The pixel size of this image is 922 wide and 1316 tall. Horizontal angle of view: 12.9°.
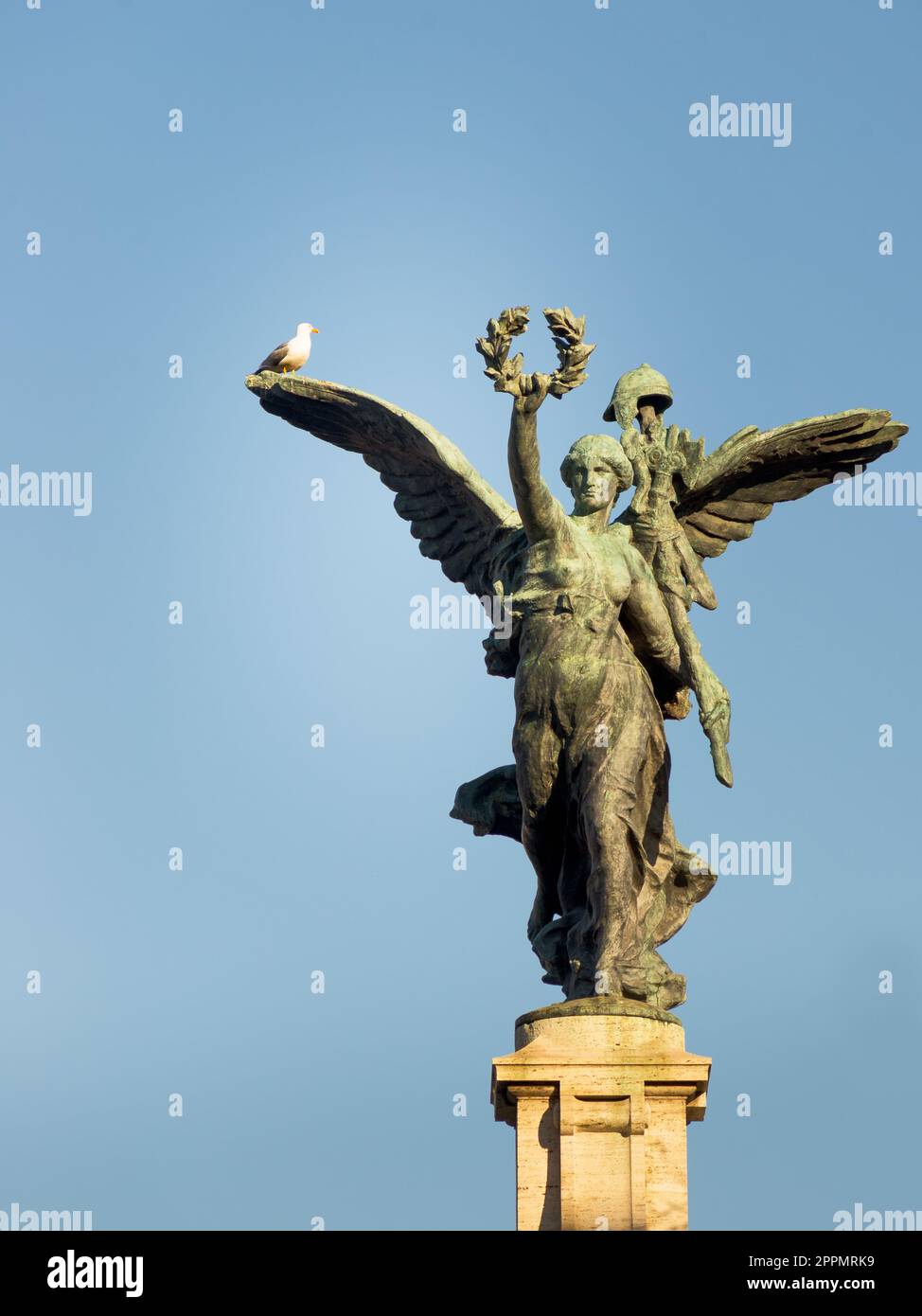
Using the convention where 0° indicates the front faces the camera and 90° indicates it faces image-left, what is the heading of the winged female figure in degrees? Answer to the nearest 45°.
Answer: approximately 0°
